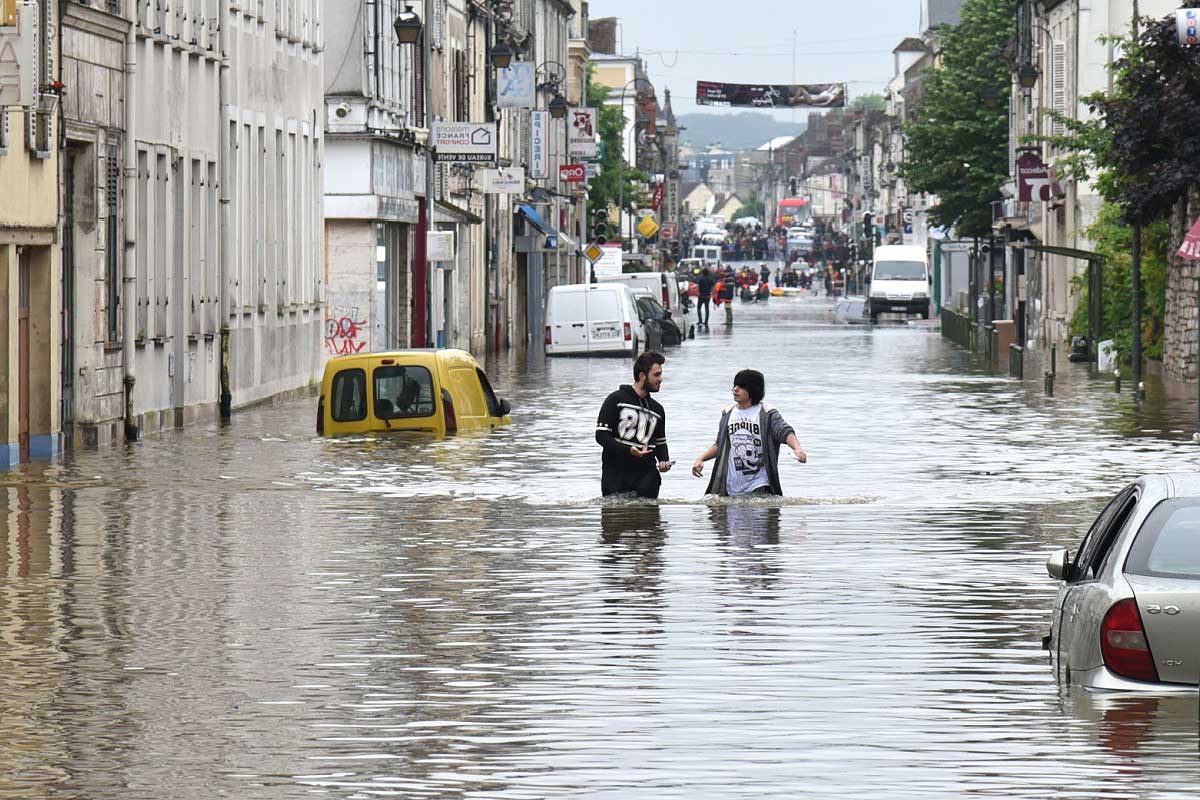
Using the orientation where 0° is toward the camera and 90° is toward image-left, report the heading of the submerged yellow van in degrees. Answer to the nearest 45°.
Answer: approximately 225°

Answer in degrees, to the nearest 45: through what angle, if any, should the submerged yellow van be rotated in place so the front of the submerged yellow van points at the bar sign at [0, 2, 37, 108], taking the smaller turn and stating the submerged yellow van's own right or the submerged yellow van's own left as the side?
approximately 180°

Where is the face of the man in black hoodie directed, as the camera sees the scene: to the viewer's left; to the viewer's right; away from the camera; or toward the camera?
to the viewer's right

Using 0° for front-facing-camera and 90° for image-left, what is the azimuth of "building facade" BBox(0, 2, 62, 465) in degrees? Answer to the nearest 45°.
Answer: approximately 315°

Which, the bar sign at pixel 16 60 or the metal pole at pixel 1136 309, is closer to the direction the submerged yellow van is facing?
the metal pole

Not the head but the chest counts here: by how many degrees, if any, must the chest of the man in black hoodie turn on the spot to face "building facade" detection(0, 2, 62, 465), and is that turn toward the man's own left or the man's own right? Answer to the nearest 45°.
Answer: approximately 180°

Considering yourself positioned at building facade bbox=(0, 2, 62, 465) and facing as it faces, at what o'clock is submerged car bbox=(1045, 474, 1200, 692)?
The submerged car is roughly at 1 o'clock from the building facade.
